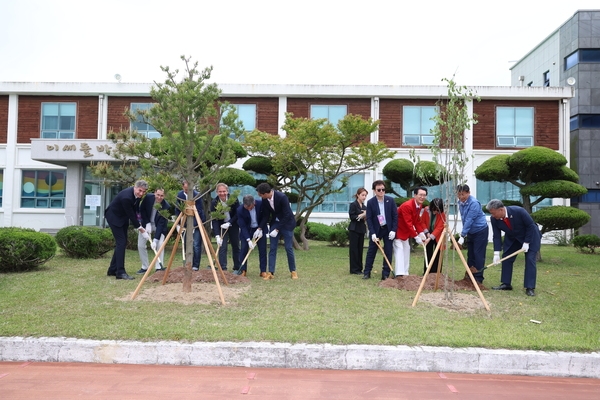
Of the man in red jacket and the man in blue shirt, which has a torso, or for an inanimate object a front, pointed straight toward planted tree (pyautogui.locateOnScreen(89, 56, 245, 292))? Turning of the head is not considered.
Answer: the man in blue shirt

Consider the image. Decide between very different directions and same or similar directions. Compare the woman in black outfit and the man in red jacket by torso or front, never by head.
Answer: same or similar directions

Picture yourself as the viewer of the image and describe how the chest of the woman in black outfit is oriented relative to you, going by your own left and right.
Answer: facing the viewer and to the right of the viewer

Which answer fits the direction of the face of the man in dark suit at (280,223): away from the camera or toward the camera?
toward the camera

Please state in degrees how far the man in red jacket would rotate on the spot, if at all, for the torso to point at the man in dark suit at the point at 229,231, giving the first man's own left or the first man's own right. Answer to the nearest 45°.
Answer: approximately 135° to the first man's own right

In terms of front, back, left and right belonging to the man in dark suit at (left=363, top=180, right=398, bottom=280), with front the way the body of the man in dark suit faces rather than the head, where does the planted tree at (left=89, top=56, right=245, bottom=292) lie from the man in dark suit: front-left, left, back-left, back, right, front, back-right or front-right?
front-right

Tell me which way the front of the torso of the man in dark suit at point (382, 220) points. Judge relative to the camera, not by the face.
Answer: toward the camera

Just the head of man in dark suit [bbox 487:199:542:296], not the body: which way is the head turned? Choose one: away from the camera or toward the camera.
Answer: toward the camera

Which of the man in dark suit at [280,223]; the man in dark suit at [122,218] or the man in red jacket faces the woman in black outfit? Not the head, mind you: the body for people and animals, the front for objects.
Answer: the man in dark suit at [122,218]

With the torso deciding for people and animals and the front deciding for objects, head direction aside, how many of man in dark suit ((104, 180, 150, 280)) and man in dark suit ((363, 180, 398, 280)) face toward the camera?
1

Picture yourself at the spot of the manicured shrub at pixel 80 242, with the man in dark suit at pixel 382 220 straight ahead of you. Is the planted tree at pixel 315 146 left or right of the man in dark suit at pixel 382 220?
left

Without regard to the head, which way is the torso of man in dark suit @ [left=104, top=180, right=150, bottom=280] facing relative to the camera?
to the viewer's right

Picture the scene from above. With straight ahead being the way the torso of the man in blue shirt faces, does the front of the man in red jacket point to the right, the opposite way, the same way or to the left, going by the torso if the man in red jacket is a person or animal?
to the left

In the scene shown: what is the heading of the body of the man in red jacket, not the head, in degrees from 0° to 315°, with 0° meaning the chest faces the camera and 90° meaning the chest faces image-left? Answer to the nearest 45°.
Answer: approximately 315°

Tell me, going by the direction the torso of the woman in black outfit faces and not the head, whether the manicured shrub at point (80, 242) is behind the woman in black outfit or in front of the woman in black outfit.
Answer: behind

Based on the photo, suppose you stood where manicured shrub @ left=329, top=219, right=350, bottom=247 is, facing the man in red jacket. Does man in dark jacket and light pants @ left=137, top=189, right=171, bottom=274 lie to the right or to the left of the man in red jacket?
right

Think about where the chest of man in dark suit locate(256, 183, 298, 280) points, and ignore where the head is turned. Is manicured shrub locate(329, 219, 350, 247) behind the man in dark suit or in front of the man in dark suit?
behind

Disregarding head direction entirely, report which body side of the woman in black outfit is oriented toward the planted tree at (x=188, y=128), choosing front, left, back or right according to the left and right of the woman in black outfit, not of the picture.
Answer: right
